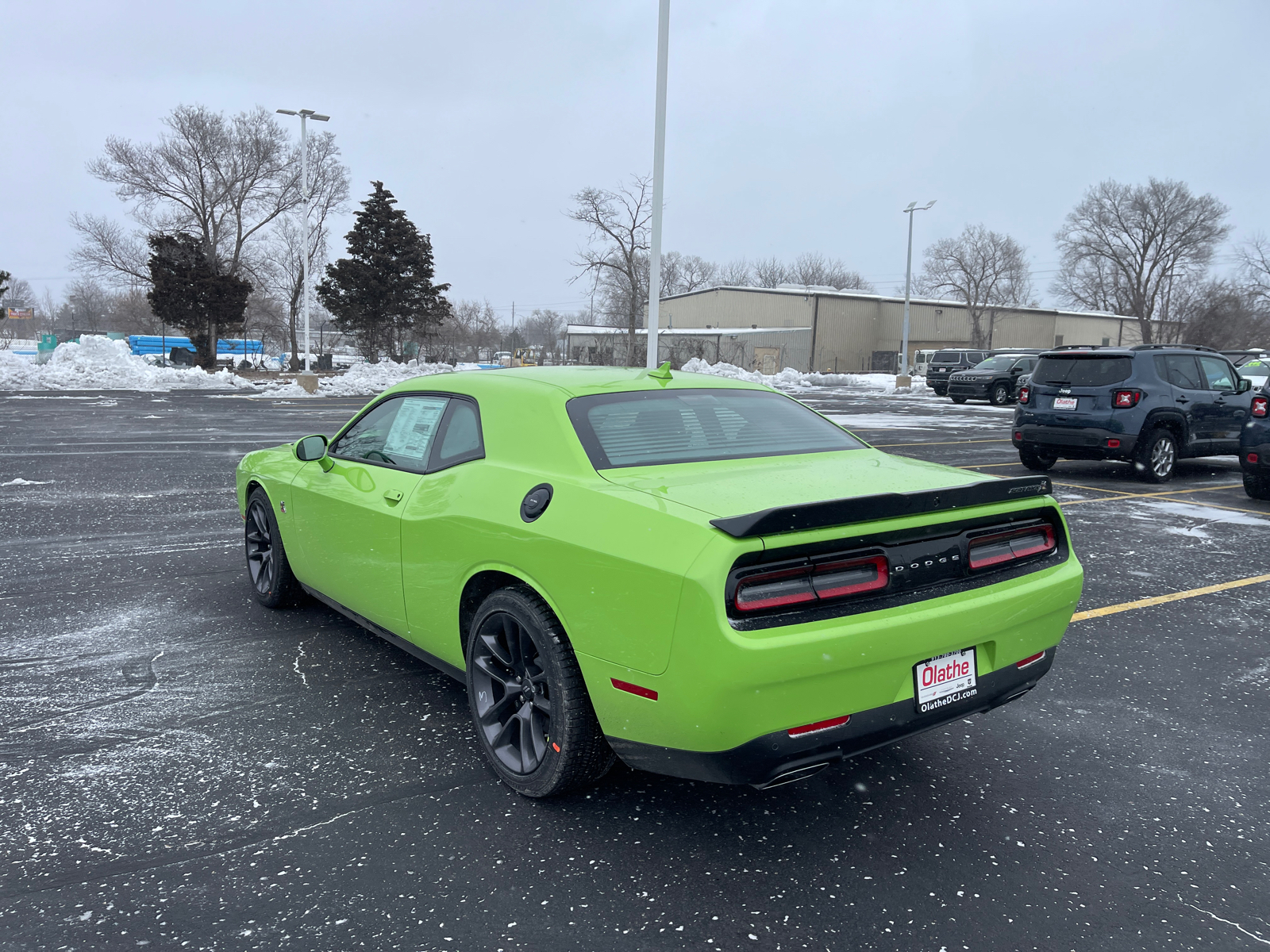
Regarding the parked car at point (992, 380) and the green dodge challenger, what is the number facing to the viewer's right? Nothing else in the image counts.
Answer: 0

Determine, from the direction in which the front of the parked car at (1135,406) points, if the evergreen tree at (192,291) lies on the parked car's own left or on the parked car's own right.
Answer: on the parked car's own left

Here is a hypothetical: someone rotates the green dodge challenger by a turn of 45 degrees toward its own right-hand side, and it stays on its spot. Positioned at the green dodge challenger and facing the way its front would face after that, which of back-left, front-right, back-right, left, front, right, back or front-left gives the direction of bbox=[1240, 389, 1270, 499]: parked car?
front-right

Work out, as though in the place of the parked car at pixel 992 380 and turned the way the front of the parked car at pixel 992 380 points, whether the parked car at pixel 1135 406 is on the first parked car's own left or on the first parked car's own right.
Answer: on the first parked car's own left

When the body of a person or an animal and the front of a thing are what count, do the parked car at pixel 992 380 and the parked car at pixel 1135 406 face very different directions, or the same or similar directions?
very different directions

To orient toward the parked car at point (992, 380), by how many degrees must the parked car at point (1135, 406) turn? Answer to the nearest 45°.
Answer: approximately 45° to its left

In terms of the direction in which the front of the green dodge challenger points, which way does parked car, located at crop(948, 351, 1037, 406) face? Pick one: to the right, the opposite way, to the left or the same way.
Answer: to the left

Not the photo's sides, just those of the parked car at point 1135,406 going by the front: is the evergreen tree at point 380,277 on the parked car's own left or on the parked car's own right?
on the parked car's own left

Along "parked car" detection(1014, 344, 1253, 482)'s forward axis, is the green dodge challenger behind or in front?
behind

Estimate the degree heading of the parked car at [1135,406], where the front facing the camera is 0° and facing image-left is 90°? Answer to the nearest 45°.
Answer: approximately 225°

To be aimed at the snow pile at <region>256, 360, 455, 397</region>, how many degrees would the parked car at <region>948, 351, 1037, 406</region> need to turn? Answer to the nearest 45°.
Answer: approximately 45° to its right

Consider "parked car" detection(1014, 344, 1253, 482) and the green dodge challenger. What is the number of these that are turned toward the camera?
0

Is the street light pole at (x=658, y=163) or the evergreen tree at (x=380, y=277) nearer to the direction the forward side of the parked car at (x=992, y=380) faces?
the street light pole

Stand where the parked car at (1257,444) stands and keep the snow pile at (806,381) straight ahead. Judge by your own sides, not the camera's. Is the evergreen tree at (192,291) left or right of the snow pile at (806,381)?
left

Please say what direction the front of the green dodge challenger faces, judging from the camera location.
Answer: facing away from the viewer and to the left of the viewer

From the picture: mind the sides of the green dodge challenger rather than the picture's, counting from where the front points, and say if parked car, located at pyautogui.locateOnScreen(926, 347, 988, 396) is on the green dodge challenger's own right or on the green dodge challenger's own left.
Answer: on the green dodge challenger's own right

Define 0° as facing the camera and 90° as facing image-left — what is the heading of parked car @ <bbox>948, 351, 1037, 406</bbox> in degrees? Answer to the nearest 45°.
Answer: approximately 45°

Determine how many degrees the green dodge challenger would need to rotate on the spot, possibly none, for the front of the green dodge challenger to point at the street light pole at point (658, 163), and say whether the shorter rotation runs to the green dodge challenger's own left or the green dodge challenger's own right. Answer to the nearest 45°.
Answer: approximately 45° to the green dodge challenger's own right

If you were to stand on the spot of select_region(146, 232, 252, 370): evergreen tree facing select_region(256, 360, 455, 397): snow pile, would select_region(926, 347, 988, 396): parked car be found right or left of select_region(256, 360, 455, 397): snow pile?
left
